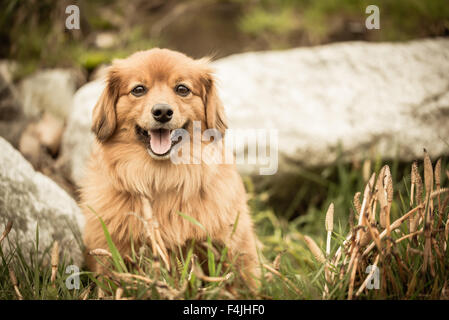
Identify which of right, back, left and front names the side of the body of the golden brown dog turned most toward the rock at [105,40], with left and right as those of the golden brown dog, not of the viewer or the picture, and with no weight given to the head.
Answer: back

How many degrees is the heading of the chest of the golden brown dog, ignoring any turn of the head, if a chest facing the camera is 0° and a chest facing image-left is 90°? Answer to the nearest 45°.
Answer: approximately 0°

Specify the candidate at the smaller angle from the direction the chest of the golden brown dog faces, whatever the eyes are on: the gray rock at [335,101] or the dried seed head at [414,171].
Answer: the dried seed head

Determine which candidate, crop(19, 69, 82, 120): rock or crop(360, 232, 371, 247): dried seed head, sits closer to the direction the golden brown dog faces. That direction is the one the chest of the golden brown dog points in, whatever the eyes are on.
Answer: the dried seed head

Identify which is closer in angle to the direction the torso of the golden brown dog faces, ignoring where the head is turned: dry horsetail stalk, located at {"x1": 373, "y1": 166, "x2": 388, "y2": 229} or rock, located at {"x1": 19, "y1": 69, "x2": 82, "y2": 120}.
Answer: the dry horsetail stalk

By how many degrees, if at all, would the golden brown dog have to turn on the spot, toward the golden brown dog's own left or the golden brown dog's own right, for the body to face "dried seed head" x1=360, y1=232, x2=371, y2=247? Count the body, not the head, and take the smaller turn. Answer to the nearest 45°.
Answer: approximately 45° to the golden brown dog's own left

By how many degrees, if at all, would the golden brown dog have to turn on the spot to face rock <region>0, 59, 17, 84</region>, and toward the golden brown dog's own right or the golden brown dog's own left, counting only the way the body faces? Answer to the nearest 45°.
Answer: approximately 135° to the golden brown dog's own right

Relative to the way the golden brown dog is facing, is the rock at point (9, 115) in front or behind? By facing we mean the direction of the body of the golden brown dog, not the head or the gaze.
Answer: behind

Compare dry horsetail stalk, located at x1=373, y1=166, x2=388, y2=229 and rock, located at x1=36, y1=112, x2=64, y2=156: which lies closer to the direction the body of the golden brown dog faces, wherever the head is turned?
the dry horsetail stalk

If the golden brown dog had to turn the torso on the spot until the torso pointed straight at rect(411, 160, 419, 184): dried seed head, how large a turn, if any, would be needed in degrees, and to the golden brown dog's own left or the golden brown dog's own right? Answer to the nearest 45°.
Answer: approximately 45° to the golden brown dog's own left

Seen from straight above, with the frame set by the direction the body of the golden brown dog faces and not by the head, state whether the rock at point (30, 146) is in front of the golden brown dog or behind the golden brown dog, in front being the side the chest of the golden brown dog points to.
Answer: behind
